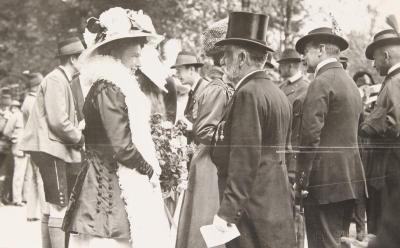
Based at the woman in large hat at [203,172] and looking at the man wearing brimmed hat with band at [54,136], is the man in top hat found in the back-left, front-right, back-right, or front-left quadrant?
back-left

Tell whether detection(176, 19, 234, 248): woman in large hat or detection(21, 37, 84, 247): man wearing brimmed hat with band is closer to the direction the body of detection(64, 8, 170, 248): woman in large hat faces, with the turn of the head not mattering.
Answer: the woman in large hat

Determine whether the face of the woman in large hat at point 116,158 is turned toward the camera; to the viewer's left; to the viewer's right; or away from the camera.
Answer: to the viewer's right

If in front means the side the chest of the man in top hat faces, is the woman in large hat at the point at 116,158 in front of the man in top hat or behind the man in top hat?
in front

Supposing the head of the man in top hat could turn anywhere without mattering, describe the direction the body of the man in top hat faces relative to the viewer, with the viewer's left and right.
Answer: facing away from the viewer and to the left of the viewer

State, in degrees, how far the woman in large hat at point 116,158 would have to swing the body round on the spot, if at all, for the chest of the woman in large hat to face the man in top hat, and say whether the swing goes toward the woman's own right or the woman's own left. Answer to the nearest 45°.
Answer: approximately 45° to the woman's own right

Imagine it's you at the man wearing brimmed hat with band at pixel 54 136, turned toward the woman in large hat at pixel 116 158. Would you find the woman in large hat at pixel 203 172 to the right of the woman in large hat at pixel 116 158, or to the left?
left

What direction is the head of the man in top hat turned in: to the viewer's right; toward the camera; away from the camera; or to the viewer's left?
to the viewer's left

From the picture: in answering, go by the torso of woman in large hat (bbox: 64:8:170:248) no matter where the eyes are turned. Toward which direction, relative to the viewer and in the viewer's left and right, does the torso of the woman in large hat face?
facing to the right of the viewer

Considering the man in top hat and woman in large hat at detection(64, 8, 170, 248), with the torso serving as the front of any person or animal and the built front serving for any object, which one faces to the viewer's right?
the woman in large hat

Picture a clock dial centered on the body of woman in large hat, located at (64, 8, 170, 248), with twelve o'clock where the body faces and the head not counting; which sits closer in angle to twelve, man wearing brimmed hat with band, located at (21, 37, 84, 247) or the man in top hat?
the man in top hat

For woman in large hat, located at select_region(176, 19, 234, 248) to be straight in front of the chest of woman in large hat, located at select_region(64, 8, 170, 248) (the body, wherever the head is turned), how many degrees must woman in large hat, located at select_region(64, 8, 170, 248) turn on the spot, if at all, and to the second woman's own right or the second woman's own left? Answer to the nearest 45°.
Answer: approximately 45° to the second woman's own left

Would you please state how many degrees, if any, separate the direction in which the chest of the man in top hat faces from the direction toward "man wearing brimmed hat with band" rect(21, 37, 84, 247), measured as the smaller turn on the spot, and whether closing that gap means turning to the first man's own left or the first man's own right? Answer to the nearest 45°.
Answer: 0° — they already face them
